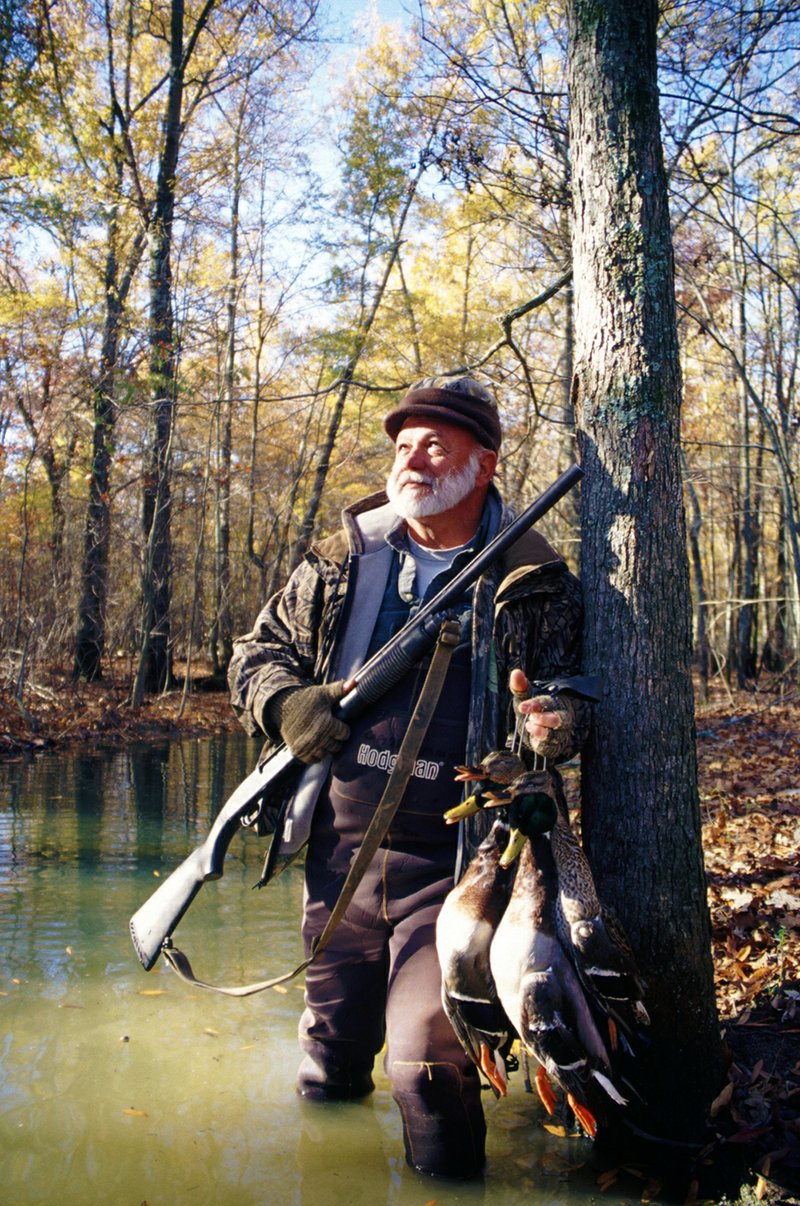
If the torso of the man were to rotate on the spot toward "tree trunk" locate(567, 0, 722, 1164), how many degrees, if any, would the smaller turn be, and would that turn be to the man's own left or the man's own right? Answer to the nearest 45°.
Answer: approximately 90° to the man's own left

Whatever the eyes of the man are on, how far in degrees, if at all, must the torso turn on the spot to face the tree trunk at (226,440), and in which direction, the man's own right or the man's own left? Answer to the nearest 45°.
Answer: approximately 180°

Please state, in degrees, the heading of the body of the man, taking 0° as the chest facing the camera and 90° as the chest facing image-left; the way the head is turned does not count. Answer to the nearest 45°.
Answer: approximately 0°

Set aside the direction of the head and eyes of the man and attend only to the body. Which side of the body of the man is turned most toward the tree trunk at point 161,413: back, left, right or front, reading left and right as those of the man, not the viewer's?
back
